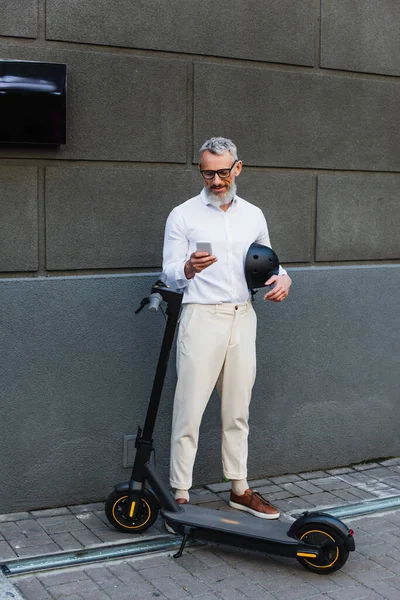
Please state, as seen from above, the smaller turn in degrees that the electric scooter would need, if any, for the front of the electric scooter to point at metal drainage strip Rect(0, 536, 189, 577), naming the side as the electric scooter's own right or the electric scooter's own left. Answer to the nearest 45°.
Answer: approximately 45° to the electric scooter's own left

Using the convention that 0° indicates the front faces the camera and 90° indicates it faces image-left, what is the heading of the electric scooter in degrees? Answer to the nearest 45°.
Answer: approximately 135°

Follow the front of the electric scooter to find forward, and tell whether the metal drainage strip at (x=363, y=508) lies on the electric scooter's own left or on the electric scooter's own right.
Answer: on the electric scooter's own right
